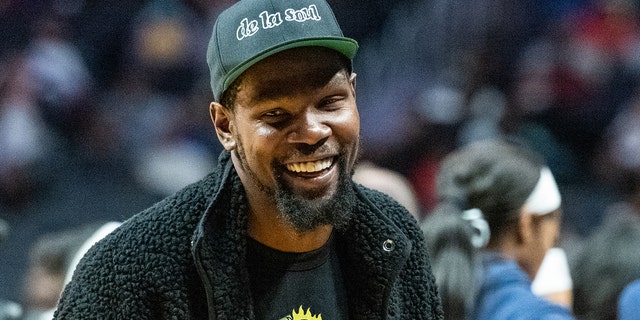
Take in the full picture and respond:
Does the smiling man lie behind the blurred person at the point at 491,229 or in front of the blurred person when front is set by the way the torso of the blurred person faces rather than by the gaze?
behind

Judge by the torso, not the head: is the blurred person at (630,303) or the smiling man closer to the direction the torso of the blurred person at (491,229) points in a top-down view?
the blurred person

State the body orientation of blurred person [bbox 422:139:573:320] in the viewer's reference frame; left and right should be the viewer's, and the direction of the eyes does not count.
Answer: facing away from the viewer and to the right of the viewer

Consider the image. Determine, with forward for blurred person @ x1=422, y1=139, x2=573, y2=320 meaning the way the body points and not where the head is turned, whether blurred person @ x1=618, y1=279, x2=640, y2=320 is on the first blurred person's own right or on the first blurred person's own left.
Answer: on the first blurred person's own right

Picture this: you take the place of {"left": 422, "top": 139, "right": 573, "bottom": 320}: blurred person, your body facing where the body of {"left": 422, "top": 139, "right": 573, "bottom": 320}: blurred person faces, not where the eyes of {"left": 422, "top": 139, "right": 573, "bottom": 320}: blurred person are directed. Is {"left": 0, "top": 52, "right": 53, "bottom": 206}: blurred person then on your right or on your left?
on your left

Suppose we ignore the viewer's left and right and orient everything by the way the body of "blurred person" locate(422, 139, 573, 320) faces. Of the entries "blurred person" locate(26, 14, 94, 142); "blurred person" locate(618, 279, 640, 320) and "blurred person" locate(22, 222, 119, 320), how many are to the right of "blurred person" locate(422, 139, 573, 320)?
1

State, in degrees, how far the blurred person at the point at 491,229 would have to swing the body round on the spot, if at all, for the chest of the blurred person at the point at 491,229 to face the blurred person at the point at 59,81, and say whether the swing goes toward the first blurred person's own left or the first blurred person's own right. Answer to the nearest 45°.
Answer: approximately 90° to the first blurred person's own left
